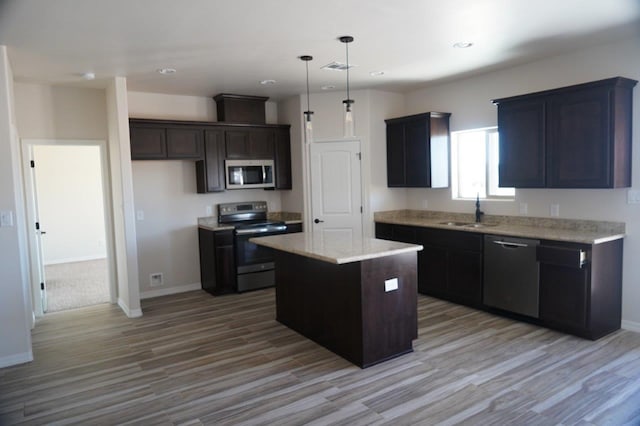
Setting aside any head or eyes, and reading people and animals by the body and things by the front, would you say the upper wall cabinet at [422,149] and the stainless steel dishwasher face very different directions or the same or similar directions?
same or similar directions

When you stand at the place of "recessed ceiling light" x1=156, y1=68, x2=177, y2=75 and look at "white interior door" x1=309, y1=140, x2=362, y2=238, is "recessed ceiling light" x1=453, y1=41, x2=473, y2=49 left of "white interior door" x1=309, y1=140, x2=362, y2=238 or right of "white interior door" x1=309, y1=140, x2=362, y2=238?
right

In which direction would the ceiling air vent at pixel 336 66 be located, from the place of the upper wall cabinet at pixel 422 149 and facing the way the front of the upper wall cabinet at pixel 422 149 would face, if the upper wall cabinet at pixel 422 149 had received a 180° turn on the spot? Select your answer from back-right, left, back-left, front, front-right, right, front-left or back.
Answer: back

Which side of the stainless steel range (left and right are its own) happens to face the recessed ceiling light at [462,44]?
front

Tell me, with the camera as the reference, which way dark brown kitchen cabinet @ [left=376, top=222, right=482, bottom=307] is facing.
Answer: facing the viewer and to the left of the viewer

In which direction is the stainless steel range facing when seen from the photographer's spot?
facing the viewer and to the right of the viewer

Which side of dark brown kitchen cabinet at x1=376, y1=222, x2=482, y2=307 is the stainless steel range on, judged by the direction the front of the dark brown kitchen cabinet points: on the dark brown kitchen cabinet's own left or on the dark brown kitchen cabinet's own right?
on the dark brown kitchen cabinet's own right

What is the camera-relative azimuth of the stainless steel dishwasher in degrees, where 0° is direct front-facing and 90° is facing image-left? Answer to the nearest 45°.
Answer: approximately 45°

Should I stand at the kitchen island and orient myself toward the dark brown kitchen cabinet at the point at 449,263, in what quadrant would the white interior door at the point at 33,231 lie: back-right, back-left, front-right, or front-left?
back-left
